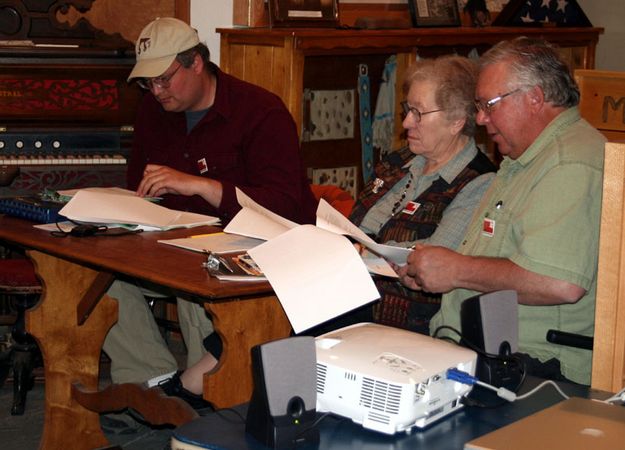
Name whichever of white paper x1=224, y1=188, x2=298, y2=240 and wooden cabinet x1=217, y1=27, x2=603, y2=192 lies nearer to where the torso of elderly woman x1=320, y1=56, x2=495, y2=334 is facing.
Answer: the white paper

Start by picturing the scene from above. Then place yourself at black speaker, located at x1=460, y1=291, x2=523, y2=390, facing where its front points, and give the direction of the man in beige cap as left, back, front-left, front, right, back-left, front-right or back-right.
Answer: back

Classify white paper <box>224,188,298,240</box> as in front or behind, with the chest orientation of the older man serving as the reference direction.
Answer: in front

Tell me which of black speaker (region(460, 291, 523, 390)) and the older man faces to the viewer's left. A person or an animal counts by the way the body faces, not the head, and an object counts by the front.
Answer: the older man

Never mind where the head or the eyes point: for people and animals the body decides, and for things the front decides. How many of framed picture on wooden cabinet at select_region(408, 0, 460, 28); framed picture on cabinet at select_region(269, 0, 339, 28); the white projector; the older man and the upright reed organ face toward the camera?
3

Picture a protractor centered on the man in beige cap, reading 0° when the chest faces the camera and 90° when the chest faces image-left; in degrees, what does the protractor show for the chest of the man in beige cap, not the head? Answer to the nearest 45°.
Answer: approximately 45°

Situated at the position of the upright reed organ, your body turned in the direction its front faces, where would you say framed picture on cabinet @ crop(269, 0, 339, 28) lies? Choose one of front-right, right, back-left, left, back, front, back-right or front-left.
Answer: left

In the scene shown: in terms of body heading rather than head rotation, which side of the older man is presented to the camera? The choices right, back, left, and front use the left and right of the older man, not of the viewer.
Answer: left

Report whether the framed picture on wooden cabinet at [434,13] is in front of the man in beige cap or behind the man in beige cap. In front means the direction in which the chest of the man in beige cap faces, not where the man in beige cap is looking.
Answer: behind
